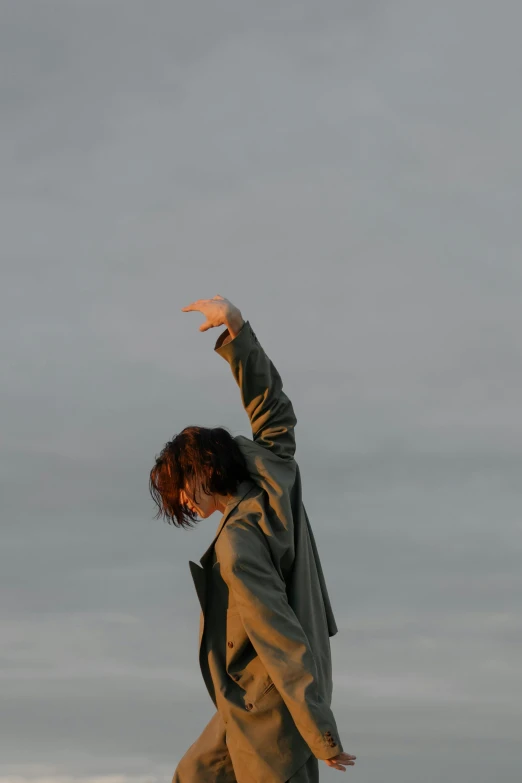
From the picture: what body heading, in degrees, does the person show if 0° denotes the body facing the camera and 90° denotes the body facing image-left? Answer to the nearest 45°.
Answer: approximately 90°

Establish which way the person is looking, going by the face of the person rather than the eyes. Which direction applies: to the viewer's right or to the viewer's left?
to the viewer's left
